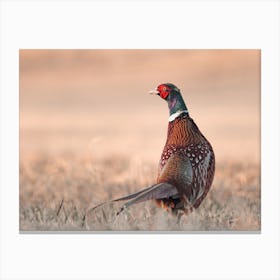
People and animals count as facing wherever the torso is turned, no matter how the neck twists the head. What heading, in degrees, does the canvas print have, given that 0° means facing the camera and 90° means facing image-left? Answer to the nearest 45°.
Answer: approximately 0°
